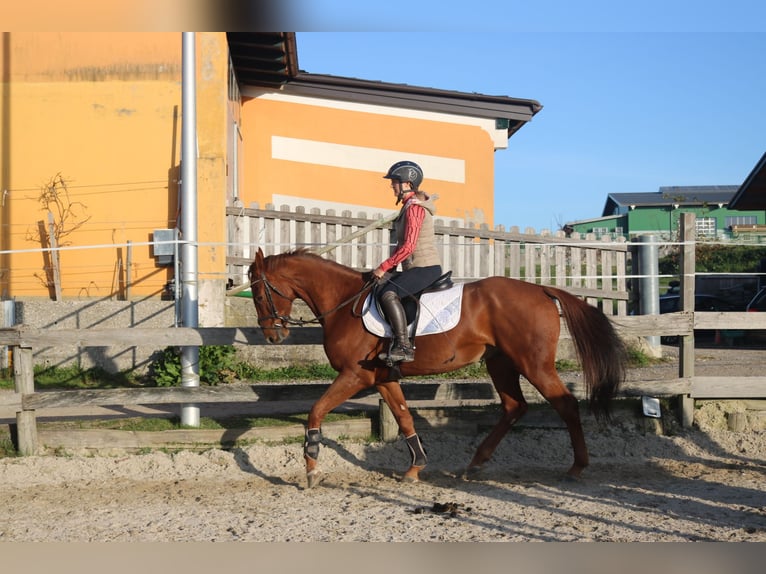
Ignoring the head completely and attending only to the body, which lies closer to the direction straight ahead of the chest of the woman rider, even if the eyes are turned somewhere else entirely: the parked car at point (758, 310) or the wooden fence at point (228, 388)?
the wooden fence

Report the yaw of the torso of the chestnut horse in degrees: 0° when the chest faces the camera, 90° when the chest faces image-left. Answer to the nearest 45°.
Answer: approximately 90°

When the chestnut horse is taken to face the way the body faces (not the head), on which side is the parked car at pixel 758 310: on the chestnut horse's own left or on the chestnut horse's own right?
on the chestnut horse's own right

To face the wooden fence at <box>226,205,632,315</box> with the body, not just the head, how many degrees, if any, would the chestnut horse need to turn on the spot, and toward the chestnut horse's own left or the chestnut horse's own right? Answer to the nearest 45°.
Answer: approximately 90° to the chestnut horse's own right

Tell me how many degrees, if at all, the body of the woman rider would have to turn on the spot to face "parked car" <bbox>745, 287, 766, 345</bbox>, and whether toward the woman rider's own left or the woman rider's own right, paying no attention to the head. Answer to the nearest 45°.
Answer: approximately 135° to the woman rider's own right

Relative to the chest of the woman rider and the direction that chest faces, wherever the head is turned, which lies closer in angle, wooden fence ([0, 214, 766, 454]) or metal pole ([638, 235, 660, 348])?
the wooden fence

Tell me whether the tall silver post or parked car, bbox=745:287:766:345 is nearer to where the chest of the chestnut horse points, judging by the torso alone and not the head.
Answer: the tall silver post

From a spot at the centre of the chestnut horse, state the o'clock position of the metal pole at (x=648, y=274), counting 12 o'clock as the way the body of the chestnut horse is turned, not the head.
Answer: The metal pole is roughly at 4 o'clock from the chestnut horse.

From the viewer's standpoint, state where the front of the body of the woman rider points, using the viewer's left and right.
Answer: facing to the left of the viewer

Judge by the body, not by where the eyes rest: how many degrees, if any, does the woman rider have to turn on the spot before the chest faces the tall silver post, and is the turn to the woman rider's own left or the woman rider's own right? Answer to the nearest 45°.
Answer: approximately 45° to the woman rider's own right
